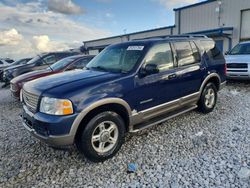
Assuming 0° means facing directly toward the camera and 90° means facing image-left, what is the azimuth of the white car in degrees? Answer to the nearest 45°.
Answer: approximately 0°

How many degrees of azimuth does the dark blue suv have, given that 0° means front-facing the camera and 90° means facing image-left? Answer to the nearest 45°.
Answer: approximately 45°

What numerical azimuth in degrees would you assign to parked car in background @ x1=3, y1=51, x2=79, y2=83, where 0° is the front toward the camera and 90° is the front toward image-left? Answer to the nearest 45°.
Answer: approximately 45°

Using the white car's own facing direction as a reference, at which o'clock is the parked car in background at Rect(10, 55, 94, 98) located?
The parked car in background is roughly at 2 o'clock from the white car.

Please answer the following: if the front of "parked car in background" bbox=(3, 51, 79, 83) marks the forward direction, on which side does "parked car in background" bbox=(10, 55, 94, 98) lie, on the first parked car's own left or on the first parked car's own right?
on the first parked car's own left

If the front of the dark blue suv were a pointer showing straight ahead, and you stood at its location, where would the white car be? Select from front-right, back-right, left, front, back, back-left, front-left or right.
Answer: back

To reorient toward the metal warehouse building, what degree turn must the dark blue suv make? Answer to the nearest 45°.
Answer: approximately 180°

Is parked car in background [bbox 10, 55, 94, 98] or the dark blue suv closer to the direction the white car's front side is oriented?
the dark blue suv

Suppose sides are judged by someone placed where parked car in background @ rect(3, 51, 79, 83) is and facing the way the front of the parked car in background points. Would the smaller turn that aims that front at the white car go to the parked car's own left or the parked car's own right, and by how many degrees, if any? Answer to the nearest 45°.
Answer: approximately 90° to the parked car's own left

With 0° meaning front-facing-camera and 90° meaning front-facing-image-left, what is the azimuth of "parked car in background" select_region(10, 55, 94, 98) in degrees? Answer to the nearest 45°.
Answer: approximately 45°
